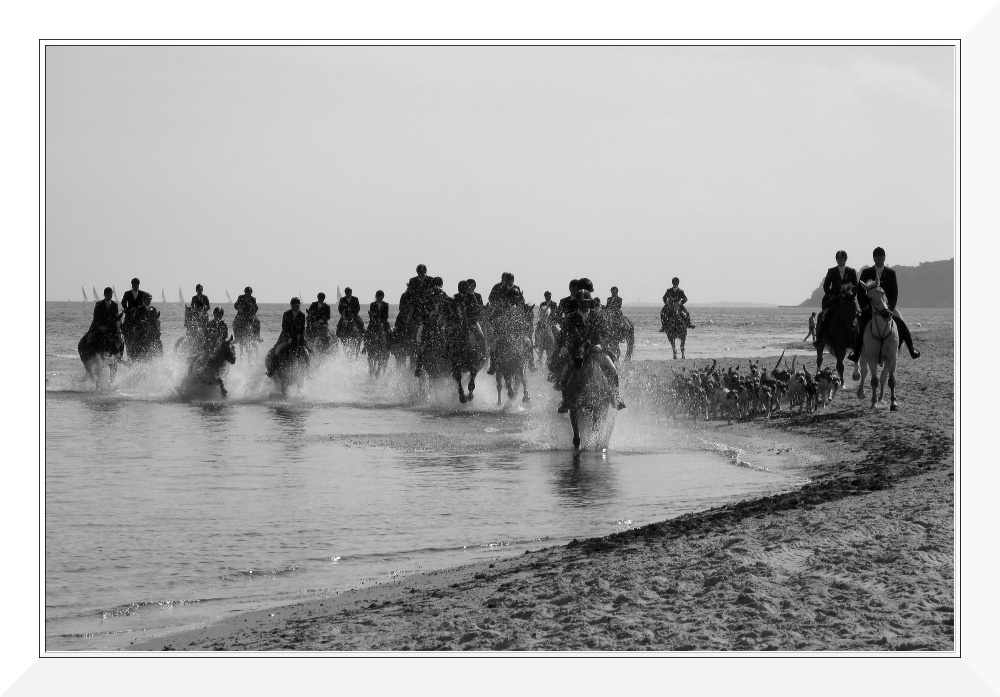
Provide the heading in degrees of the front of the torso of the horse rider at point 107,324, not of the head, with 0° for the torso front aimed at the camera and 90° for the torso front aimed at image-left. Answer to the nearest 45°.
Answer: approximately 315°

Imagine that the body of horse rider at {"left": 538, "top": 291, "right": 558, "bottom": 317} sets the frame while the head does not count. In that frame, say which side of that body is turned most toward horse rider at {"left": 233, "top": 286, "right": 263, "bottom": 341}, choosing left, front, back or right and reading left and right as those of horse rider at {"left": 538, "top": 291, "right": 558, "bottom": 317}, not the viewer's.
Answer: right

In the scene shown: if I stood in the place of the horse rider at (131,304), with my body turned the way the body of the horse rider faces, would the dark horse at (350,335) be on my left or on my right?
on my left

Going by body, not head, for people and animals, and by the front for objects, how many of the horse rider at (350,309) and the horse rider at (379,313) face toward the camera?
2

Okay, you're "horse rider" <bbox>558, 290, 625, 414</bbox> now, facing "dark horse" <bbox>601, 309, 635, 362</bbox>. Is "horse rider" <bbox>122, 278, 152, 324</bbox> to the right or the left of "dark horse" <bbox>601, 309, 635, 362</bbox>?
left

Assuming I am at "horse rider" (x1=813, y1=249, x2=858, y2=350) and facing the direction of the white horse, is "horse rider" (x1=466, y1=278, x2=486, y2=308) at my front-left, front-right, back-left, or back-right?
back-right

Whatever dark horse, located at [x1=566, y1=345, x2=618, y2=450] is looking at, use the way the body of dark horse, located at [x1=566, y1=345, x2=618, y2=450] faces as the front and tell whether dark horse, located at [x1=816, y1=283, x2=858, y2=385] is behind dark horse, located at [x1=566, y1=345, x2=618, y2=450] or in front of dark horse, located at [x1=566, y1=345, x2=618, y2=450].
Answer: behind

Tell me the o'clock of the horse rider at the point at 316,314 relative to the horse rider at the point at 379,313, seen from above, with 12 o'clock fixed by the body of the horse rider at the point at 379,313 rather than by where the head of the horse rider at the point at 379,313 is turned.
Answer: the horse rider at the point at 316,314 is roughly at 3 o'clock from the horse rider at the point at 379,313.

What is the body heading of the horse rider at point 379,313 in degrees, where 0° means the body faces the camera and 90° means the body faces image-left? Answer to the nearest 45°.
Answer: approximately 0°
